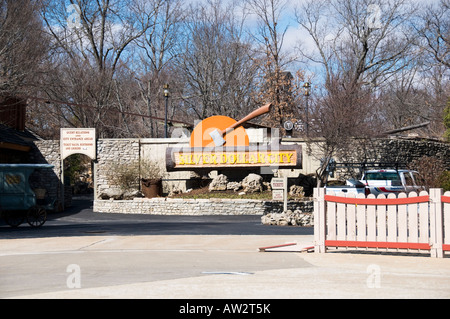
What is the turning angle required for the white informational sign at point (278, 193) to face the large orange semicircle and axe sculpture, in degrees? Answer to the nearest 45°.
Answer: approximately 135° to its right

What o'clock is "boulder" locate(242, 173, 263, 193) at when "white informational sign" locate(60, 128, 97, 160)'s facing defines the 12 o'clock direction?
The boulder is roughly at 10 o'clock from the white informational sign.

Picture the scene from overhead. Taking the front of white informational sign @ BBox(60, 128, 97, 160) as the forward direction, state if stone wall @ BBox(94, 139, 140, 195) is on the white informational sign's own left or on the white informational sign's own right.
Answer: on the white informational sign's own left

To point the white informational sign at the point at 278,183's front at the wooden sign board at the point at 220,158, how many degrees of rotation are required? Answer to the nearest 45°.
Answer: approximately 135° to its right

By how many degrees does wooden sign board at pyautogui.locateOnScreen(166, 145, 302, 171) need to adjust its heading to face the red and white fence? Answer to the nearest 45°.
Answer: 0° — it already faces it

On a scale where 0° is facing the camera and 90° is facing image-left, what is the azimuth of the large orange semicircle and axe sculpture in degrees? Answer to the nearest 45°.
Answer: approximately 0°

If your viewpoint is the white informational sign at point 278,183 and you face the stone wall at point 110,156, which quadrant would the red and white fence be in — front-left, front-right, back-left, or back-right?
back-left

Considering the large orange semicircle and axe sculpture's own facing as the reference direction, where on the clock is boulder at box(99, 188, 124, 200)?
The boulder is roughly at 3 o'clock from the large orange semicircle and axe sculpture.
